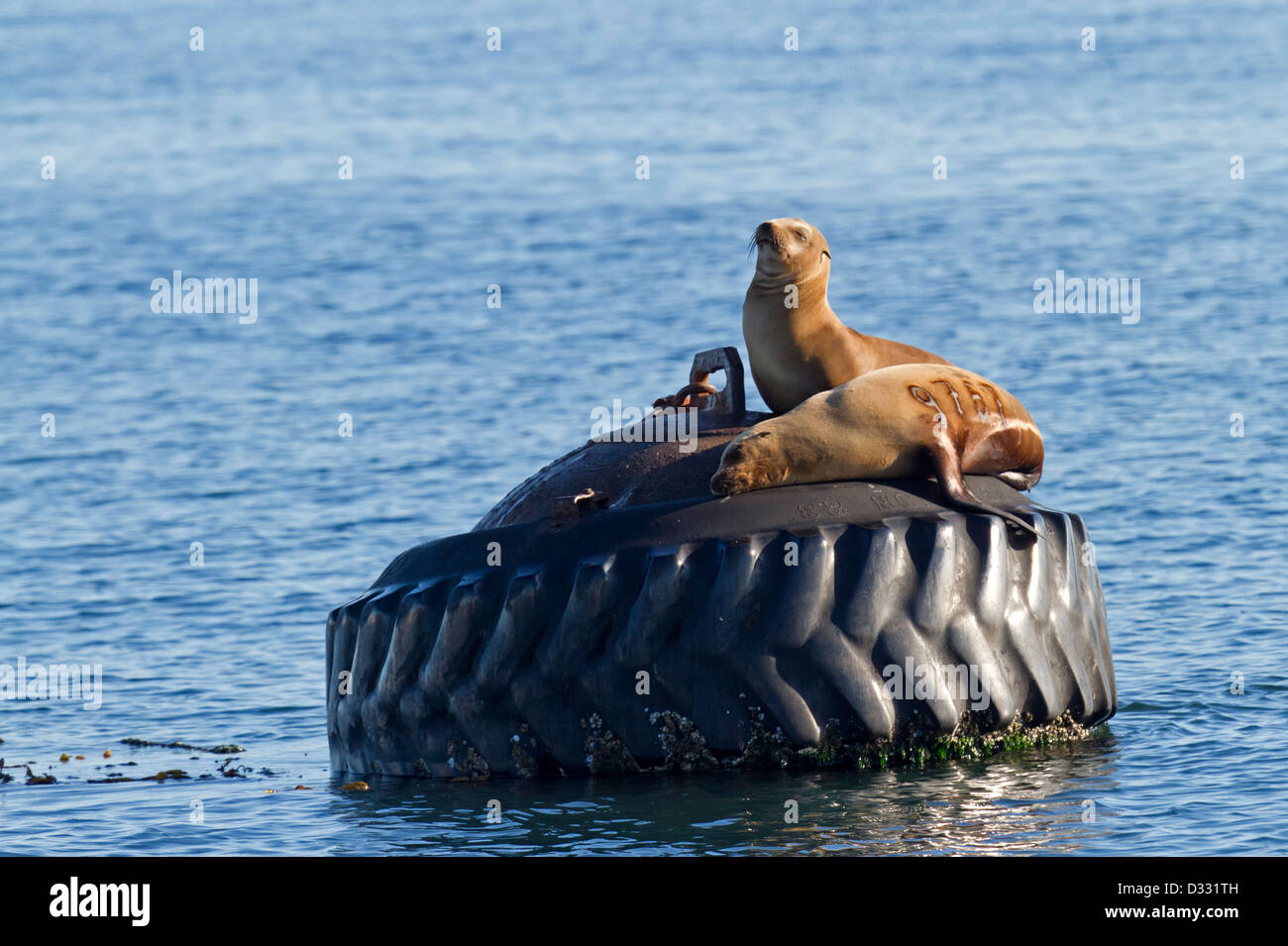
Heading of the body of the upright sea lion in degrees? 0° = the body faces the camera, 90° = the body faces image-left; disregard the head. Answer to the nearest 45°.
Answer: approximately 45°

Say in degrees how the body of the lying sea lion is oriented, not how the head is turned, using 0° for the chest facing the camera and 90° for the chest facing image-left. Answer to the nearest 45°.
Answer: approximately 90°

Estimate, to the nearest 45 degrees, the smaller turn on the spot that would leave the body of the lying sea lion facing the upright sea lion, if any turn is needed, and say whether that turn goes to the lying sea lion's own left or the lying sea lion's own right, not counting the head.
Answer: approximately 45° to the lying sea lion's own right

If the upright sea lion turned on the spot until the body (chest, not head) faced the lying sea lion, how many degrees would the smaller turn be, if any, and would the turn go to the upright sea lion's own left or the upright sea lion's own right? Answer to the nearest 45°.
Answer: approximately 90° to the upright sea lion's own left
